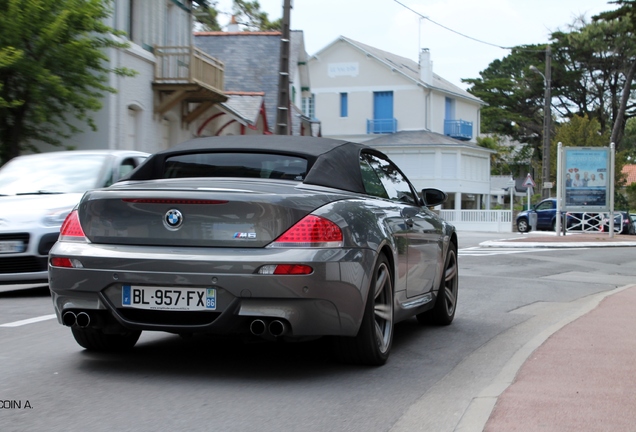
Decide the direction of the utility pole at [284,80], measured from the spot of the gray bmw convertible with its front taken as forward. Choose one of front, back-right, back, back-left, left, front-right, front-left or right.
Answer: front-left

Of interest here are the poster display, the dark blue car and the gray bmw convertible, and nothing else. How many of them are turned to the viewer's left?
1

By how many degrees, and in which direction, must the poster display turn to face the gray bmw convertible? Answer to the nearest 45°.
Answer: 0° — it already faces it

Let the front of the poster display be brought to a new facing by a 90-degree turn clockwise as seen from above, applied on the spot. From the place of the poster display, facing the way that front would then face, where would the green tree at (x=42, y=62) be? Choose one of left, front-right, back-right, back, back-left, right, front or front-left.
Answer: front-left

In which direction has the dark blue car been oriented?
to the viewer's left

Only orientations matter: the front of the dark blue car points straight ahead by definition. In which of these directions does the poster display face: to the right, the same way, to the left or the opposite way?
to the left

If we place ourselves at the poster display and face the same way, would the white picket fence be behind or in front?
behind

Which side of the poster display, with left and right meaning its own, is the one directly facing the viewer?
front

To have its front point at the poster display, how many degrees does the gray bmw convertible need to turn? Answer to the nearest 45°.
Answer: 0° — it already faces it

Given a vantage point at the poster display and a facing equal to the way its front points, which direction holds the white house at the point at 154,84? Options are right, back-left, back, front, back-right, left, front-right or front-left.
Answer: front-right

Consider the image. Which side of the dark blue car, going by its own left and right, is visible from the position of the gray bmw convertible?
left

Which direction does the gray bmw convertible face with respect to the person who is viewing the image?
facing away from the viewer and to the right of the viewer

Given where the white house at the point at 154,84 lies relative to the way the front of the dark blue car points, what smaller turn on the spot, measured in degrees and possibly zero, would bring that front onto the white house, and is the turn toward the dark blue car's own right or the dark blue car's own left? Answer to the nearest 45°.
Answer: approximately 45° to the dark blue car's own left

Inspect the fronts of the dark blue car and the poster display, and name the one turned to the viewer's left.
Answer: the dark blue car

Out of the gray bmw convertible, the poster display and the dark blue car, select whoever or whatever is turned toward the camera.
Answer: the poster display
